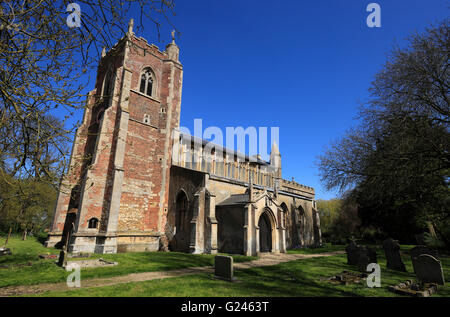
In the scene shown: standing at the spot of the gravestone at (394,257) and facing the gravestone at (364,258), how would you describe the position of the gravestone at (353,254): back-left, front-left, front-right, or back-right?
front-right

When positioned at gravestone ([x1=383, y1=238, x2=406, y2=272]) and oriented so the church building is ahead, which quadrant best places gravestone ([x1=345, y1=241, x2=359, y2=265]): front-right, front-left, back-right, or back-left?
front-right

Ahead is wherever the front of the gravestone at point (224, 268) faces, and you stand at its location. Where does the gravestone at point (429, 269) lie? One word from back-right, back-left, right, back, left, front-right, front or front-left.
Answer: back-left

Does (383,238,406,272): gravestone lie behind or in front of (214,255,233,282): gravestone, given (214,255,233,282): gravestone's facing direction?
behind

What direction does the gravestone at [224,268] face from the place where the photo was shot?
facing the viewer and to the left of the viewer

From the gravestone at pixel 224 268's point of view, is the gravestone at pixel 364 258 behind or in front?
behind

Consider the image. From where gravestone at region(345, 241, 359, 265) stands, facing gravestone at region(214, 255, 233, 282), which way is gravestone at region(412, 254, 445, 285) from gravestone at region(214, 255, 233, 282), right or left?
left

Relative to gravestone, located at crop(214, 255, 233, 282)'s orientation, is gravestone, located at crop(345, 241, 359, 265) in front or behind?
behind

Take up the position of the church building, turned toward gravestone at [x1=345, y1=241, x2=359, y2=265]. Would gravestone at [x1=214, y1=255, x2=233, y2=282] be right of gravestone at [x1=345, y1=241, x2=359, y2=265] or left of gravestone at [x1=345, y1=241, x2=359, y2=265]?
right
